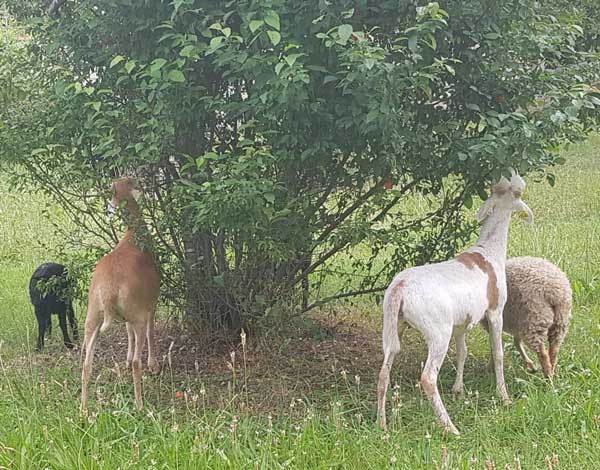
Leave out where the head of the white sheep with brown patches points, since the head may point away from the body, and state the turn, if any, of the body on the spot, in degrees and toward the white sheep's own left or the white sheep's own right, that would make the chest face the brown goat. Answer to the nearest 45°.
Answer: approximately 135° to the white sheep's own left

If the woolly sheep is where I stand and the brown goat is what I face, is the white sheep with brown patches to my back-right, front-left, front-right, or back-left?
front-left

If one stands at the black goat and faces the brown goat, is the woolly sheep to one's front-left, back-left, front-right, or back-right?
front-left

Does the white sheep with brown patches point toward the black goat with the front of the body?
no

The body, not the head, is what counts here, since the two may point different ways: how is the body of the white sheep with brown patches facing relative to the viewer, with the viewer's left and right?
facing away from the viewer and to the right of the viewer

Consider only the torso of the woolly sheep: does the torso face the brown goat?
no

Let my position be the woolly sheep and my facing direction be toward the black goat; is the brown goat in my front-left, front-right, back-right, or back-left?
front-left
